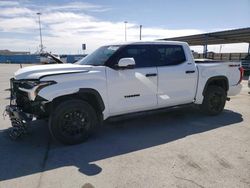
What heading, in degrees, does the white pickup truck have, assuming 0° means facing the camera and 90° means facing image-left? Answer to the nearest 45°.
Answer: approximately 45°
